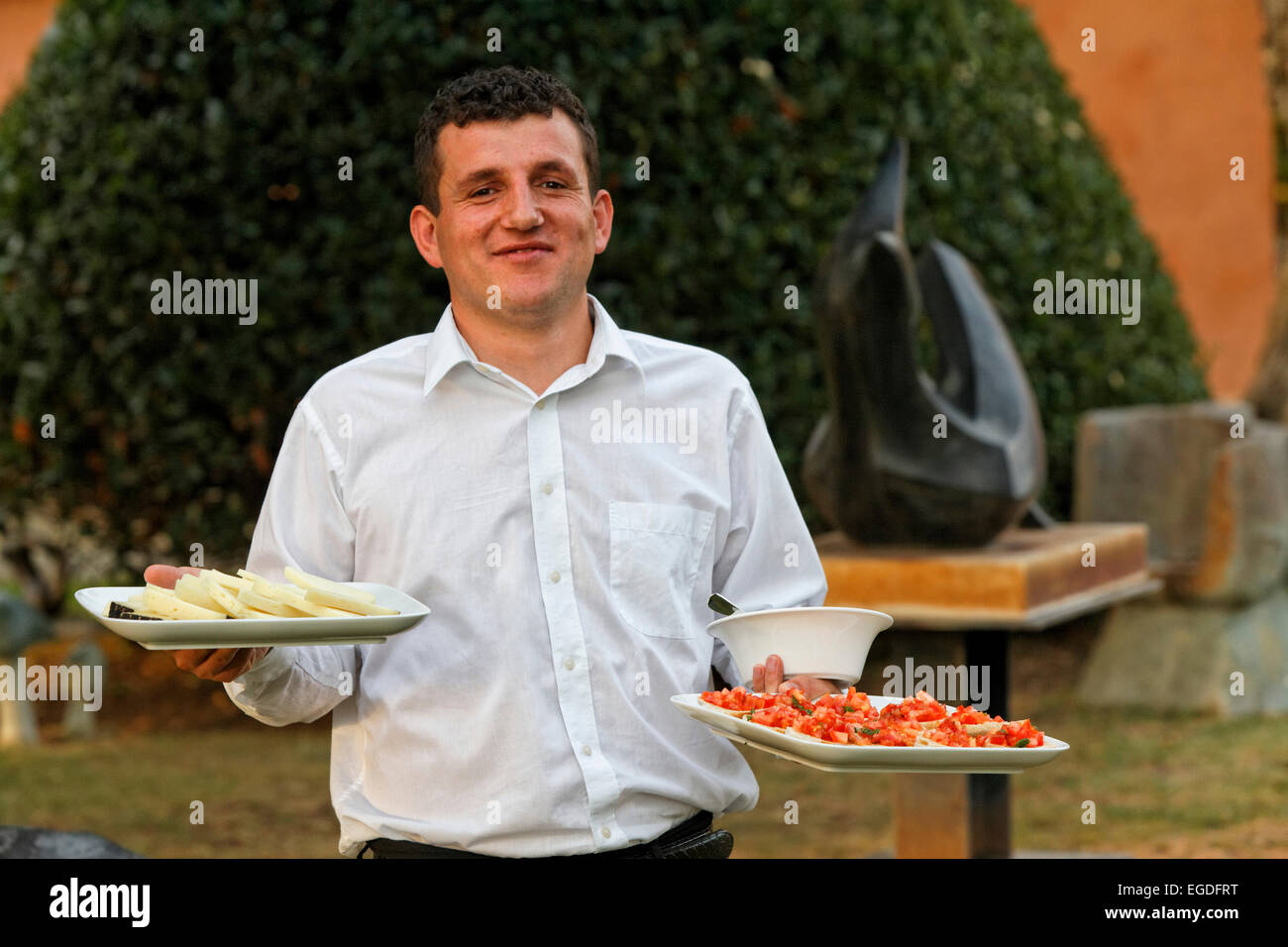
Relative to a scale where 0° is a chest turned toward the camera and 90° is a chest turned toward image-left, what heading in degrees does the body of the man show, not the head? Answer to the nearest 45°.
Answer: approximately 0°

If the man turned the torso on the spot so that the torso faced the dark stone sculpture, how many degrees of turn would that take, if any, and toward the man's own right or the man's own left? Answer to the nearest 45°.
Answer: approximately 135° to the man's own left
